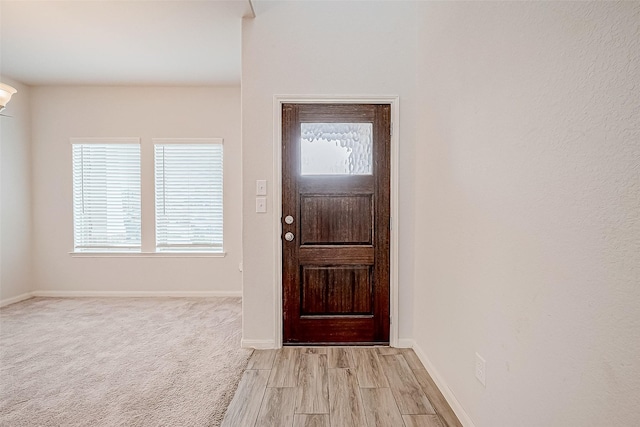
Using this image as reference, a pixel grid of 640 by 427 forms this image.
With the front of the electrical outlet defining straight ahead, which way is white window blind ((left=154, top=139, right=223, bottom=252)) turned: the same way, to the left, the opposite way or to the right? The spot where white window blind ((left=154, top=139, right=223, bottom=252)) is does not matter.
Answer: to the left

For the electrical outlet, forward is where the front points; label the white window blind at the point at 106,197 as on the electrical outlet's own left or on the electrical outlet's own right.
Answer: on the electrical outlet's own right

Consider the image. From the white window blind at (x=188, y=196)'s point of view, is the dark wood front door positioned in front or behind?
in front

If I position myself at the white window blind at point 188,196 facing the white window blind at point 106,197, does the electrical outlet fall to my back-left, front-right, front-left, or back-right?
back-left

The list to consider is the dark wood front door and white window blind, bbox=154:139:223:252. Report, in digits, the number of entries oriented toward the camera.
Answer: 2

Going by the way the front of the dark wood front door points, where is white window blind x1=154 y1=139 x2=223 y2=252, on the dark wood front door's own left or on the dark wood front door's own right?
on the dark wood front door's own right

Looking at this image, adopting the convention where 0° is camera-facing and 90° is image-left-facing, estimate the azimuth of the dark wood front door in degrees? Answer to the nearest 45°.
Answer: approximately 0°
